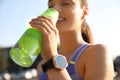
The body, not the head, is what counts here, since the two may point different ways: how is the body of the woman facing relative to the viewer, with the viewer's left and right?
facing the viewer and to the left of the viewer
